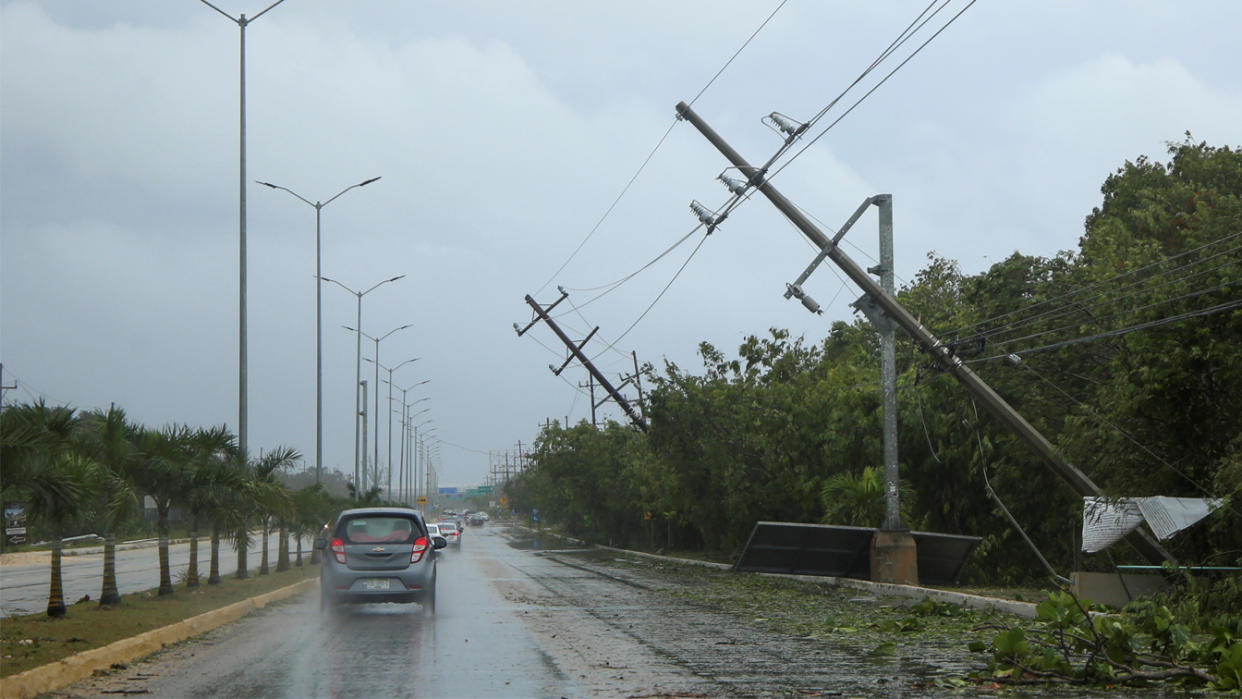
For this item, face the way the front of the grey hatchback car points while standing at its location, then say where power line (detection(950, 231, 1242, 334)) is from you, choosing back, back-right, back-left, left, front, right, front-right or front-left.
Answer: right

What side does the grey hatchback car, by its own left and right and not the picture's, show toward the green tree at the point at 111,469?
left

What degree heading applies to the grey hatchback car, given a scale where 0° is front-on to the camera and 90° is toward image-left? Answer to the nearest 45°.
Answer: approximately 180°

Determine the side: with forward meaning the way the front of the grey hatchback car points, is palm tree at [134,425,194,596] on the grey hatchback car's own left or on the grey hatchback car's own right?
on the grey hatchback car's own left

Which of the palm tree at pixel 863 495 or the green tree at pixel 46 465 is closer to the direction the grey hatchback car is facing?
the palm tree

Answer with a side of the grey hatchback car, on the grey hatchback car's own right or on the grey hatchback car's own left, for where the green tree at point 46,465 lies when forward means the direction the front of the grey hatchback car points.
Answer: on the grey hatchback car's own left

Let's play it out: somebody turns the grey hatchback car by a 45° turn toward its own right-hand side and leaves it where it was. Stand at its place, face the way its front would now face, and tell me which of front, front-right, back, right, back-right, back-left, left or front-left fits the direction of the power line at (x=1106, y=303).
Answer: front-right

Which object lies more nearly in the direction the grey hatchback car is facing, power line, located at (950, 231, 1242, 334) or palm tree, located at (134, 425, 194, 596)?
the palm tree

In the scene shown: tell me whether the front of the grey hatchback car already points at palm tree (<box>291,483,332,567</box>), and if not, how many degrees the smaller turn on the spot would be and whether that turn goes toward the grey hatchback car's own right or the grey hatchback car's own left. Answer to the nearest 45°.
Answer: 0° — it already faces it

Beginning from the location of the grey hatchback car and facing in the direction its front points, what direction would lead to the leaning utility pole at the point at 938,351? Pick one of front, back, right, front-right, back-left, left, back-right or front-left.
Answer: right

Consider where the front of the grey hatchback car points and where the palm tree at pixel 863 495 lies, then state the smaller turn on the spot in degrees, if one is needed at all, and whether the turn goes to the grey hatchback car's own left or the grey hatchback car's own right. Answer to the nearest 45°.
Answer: approximately 45° to the grey hatchback car's own right
